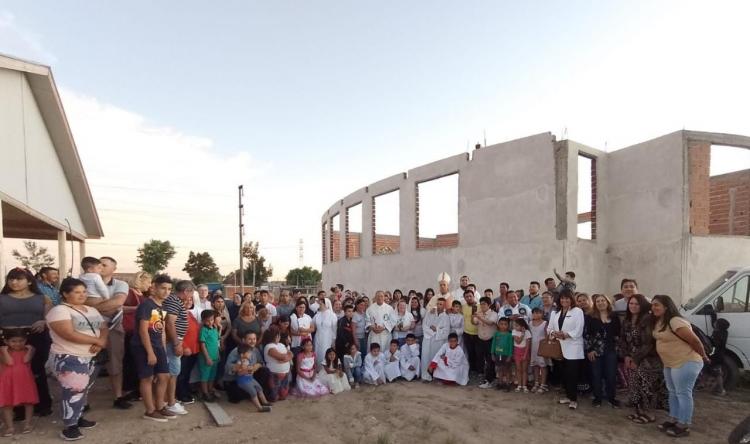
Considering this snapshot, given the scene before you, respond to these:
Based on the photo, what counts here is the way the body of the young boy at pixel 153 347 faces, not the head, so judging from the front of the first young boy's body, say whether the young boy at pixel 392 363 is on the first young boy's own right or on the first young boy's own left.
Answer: on the first young boy's own left

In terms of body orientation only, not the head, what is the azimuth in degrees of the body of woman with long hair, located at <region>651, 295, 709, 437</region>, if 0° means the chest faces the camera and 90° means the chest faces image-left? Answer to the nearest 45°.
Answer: approximately 45°

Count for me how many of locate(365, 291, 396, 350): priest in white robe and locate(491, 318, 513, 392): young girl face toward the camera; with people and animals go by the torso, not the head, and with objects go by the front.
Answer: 2

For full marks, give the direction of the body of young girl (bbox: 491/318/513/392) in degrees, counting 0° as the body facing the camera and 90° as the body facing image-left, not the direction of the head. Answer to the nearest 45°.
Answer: approximately 0°
